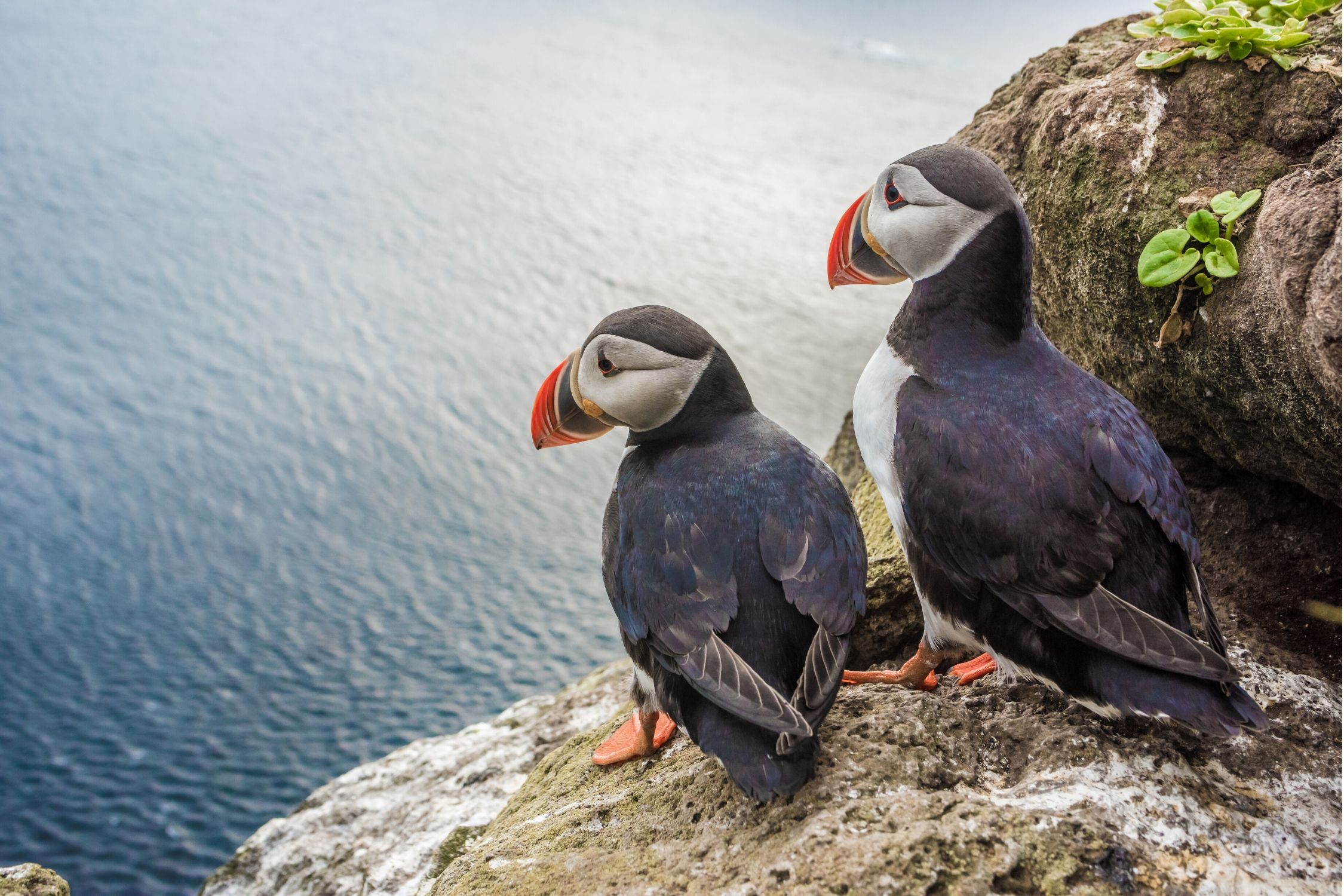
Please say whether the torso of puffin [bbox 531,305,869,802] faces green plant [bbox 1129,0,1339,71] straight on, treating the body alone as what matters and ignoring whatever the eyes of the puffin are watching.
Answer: no

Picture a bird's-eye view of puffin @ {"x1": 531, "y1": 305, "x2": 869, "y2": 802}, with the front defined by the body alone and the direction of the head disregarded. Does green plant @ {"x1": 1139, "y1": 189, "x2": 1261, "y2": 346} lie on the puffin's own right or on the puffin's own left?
on the puffin's own right

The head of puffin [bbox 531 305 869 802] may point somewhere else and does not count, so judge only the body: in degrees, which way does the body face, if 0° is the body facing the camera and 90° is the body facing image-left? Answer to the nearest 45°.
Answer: approximately 135°
